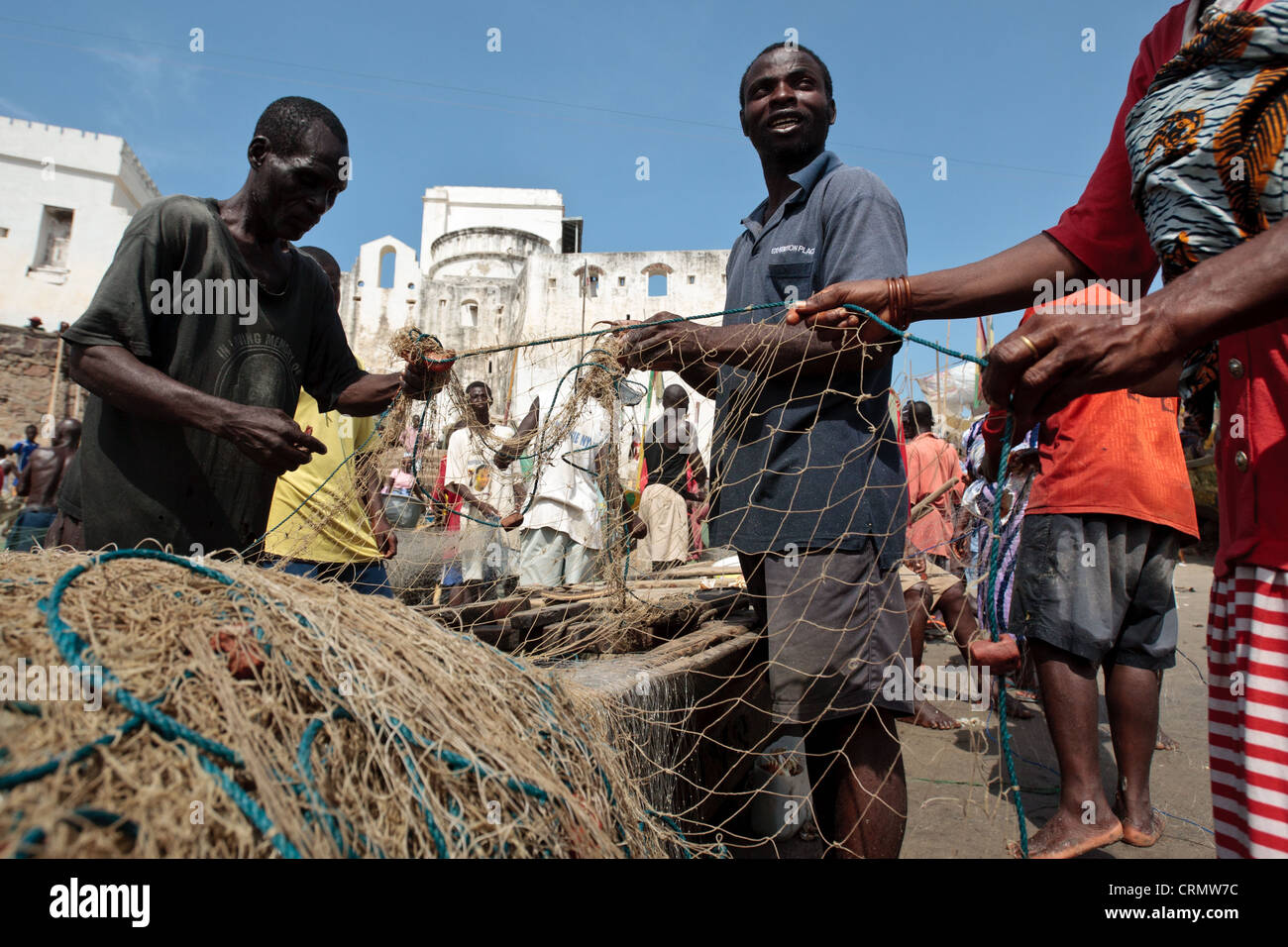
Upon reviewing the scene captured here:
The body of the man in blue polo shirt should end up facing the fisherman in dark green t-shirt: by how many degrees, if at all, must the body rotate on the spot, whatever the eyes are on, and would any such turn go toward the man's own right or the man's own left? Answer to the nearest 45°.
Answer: approximately 45° to the man's own right

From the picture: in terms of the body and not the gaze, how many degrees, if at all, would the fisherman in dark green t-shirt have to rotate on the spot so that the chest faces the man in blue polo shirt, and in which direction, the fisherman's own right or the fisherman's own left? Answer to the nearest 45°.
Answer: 0° — they already face them

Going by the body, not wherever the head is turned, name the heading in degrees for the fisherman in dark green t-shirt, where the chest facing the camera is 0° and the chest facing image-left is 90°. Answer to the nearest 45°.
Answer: approximately 315°

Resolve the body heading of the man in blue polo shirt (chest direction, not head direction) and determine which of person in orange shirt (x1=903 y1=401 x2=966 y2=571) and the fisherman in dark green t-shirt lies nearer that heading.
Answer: the fisherman in dark green t-shirt

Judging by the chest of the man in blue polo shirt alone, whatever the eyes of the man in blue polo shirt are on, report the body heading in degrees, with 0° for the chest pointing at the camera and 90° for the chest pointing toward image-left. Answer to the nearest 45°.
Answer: approximately 45°

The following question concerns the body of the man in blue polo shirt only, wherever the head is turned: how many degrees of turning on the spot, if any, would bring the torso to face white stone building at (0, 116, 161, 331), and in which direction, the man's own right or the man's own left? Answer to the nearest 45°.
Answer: approximately 90° to the man's own right

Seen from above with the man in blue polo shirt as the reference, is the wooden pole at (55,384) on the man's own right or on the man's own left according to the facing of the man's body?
on the man's own right
